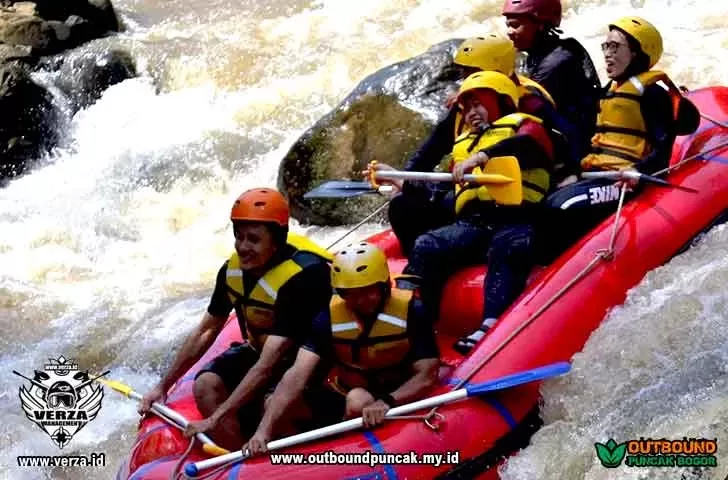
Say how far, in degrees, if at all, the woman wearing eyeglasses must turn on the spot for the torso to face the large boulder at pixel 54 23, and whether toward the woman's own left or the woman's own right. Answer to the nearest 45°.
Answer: approximately 90° to the woman's own right

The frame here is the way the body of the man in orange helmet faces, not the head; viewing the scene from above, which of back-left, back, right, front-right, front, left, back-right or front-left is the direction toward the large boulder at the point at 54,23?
back-right

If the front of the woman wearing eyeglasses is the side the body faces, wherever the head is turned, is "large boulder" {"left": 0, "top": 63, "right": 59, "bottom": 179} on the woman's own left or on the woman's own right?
on the woman's own right

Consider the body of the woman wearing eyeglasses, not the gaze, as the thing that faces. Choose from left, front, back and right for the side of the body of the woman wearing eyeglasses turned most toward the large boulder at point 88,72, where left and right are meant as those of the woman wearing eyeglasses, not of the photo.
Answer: right

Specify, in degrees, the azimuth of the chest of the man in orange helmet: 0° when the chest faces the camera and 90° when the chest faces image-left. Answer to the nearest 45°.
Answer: approximately 45°

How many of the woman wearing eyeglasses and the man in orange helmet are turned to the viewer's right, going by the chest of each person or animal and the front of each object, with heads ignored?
0

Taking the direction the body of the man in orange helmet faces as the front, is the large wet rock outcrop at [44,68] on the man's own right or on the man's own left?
on the man's own right

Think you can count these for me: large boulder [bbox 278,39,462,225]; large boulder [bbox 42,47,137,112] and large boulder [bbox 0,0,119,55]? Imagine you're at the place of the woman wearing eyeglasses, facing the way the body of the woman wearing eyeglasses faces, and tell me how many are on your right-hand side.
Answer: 3

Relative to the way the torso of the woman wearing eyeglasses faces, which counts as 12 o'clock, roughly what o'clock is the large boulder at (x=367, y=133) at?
The large boulder is roughly at 3 o'clock from the woman wearing eyeglasses.

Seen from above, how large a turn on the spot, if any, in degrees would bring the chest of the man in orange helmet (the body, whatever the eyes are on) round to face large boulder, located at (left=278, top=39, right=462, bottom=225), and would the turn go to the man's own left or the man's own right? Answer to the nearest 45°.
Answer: approximately 135° to the man's own right

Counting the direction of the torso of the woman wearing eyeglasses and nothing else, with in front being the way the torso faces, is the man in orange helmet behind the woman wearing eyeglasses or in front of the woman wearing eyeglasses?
in front

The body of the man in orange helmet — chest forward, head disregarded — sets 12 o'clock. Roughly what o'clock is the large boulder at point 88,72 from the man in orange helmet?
The large boulder is roughly at 4 o'clock from the man in orange helmet.
